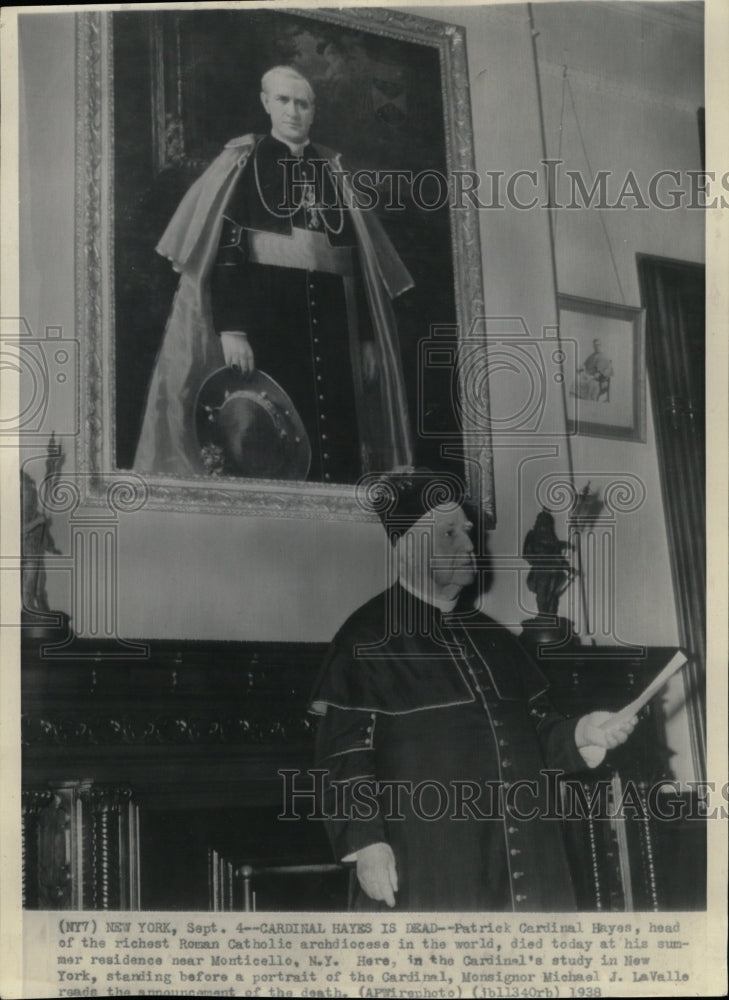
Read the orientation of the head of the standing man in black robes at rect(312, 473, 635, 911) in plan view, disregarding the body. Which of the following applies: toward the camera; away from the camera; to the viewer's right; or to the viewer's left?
to the viewer's right

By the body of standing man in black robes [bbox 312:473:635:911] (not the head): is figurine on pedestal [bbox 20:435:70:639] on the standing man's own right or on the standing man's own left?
on the standing man's own right

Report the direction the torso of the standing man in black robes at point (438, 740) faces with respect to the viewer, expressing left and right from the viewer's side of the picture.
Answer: facing the viewer and to the right of the viewer

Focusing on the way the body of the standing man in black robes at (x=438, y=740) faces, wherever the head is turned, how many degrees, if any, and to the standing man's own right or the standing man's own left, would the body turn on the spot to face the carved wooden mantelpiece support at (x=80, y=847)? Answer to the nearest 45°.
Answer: approximately 135° to the standing man's own right
